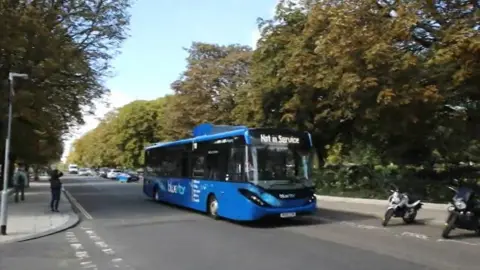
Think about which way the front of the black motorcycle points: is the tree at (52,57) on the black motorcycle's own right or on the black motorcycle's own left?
on the black motorcycle's own right

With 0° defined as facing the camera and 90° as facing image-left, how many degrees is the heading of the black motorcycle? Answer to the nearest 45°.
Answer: approximately 45°

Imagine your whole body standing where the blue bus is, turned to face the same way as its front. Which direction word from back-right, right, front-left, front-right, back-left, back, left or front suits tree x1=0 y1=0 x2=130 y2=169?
back

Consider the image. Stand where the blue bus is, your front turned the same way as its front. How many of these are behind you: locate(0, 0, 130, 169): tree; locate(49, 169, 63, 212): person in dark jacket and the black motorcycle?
2

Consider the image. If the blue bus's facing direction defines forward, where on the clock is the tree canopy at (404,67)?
The tree canopy is roughly at 10 o'clock from the blue bus.
